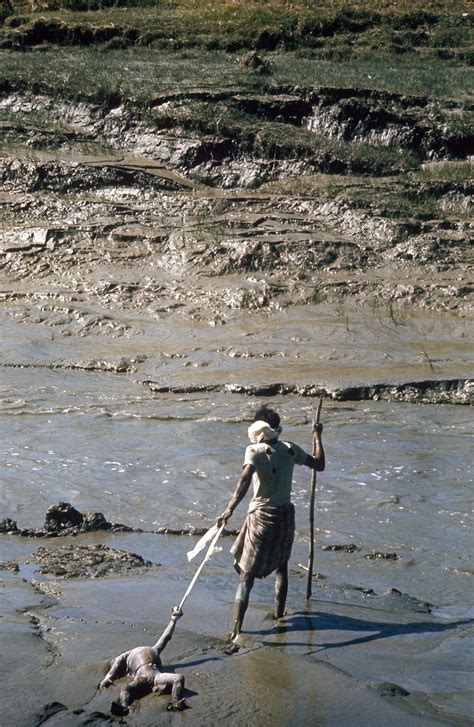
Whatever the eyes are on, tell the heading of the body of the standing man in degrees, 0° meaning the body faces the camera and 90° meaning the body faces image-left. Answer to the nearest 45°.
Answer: approximately 180°

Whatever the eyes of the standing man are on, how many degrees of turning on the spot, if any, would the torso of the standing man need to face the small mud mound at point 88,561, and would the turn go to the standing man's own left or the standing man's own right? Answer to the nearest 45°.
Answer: approximately 45° to the standing man's own left
